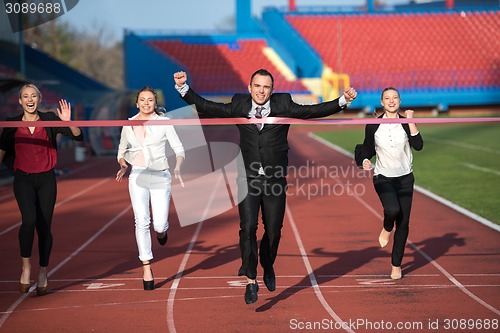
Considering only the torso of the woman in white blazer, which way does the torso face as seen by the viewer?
toward the camera

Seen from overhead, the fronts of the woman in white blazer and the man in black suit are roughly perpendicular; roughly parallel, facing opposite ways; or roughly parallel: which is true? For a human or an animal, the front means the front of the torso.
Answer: roughly parallel

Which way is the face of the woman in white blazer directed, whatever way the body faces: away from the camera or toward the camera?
toward the camera

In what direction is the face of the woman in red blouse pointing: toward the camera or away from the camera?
toward the camera

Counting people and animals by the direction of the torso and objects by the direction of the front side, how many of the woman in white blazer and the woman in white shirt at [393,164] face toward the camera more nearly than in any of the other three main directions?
2

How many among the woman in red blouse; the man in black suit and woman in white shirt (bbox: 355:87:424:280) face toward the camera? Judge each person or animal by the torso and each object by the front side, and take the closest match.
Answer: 3

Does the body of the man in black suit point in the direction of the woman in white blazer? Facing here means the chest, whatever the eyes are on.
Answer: no

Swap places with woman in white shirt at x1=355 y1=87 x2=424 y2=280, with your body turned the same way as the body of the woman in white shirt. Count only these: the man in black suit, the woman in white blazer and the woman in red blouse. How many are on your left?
0

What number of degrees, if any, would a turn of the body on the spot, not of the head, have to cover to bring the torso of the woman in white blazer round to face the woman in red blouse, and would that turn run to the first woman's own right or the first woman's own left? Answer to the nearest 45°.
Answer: approximately 90° to the first woman's own right

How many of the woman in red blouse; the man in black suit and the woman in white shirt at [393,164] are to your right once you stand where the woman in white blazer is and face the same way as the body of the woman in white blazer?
1

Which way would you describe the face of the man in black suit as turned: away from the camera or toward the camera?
toward the camera

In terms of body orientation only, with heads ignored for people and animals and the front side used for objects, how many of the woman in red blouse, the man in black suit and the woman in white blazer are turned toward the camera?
3

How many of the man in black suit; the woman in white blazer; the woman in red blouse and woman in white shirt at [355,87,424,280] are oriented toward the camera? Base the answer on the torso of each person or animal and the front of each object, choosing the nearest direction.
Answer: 4

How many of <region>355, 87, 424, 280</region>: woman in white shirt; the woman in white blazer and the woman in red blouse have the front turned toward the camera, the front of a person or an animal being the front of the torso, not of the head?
3

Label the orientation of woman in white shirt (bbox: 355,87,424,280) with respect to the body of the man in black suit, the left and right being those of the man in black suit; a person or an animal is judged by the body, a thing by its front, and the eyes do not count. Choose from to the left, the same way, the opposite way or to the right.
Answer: the same way

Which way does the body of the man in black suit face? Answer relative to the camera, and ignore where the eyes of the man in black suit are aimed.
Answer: toward the camera
